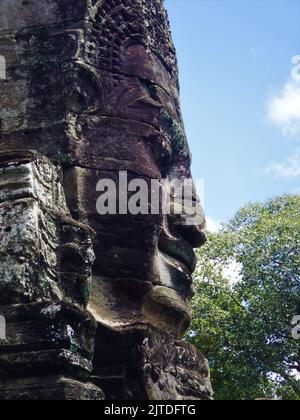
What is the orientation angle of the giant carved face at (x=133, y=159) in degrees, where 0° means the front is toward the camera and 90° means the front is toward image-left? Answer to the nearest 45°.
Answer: approximately 270°

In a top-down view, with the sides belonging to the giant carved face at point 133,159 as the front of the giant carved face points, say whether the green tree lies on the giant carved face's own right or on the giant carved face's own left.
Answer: on the giant carved face's own left
